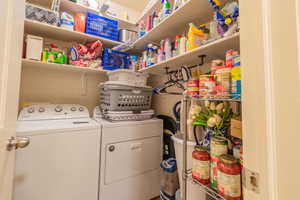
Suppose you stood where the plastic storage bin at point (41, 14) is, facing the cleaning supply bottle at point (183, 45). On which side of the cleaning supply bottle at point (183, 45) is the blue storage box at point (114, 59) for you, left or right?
left

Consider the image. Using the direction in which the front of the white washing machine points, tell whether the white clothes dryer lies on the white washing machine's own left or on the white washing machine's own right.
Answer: on the white washing machine's own left

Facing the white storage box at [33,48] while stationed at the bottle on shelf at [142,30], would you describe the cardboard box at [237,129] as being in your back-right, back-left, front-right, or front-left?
back-left

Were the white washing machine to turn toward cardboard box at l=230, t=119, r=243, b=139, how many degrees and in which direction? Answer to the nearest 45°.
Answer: approximately 45° to its left

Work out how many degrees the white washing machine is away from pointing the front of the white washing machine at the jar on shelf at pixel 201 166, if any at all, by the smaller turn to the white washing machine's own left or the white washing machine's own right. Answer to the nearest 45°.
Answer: approximately 45° to the white washing machine's own left

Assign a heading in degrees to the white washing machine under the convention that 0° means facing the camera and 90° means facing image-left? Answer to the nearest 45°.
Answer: approximately 0°
